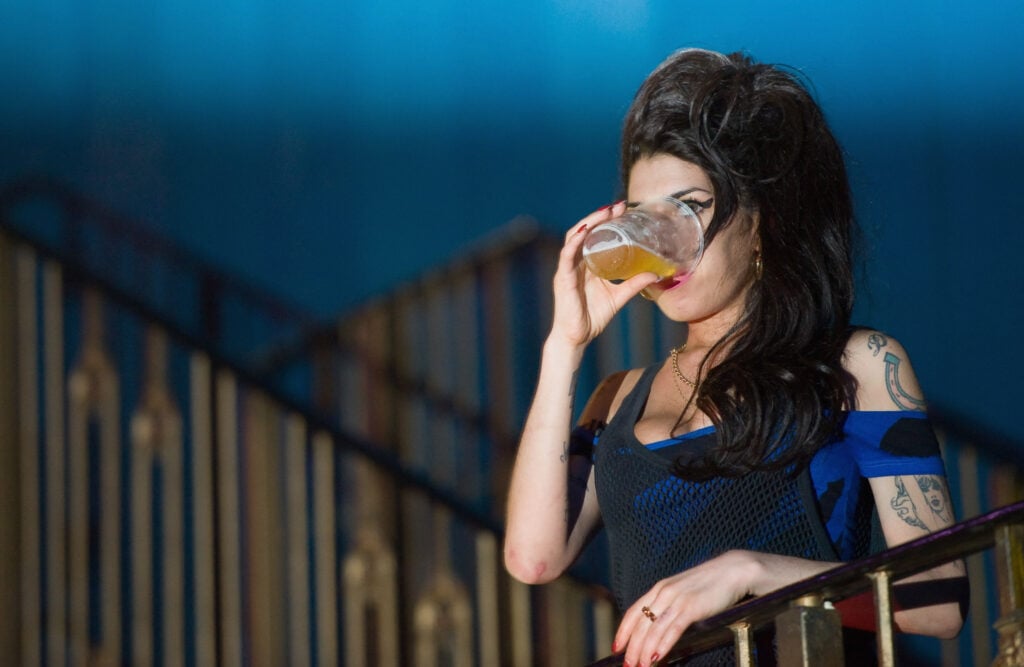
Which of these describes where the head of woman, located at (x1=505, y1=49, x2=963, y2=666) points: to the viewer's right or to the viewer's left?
to the viewer's left

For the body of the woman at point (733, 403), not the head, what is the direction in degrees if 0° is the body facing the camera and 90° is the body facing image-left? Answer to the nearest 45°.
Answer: approximately 45°
